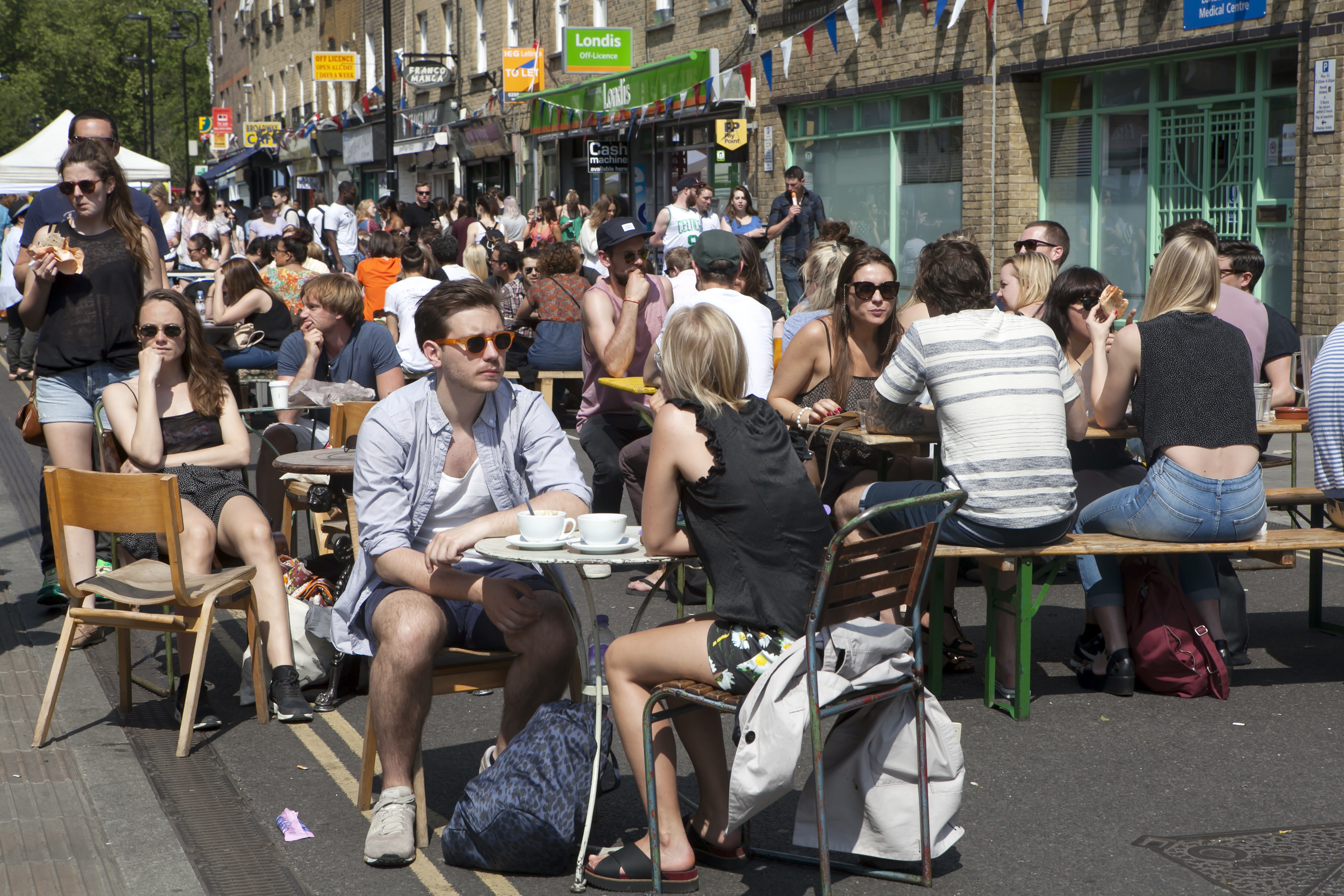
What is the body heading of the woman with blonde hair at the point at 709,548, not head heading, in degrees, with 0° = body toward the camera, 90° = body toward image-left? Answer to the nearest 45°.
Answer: approximately 135°

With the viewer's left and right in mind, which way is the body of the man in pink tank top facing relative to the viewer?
facing the viewer and to the right of the viewer

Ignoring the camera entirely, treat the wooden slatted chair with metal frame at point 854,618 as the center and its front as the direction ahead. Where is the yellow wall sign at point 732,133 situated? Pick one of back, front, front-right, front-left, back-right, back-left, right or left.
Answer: front-right

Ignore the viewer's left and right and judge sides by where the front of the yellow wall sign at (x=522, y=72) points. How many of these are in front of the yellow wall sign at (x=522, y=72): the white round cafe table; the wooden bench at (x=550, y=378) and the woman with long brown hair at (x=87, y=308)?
3

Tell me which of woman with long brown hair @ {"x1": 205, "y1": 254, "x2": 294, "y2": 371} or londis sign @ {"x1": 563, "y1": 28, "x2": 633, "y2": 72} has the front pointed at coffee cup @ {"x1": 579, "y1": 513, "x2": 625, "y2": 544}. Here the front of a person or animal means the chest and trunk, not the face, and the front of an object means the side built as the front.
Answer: the londis sign

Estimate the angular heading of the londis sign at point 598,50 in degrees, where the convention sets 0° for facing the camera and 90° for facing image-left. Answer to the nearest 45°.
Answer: approximately 0°

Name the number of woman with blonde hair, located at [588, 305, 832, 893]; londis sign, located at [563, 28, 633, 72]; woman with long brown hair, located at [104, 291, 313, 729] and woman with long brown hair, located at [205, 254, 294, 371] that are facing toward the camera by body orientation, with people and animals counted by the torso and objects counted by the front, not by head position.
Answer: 2

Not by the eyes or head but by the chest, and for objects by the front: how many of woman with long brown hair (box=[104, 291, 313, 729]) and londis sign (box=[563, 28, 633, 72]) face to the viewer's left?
0

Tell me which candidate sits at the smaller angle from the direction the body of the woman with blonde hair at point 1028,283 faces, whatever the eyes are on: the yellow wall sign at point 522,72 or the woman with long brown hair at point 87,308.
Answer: the woman with long brown hair

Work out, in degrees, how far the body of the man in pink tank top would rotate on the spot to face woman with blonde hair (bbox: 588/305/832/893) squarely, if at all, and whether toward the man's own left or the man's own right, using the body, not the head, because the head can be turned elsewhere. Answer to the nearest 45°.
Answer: approximately 45° to the man's own right

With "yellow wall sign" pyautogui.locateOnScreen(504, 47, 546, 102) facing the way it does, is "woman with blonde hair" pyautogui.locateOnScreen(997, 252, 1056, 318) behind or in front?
in front

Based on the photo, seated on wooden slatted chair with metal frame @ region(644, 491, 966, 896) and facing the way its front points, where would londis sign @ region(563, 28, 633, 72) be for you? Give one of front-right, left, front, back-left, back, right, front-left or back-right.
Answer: front-right

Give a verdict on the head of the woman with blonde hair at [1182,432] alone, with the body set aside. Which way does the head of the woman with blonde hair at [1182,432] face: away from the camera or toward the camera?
away from the camera

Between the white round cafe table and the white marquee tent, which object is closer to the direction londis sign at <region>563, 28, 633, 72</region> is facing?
the white round cafe table

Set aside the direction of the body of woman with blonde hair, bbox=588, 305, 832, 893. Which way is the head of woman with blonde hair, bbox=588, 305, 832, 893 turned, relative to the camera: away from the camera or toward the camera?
away from the camera
